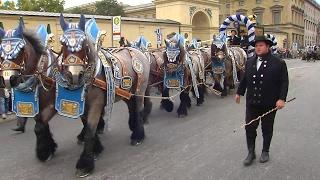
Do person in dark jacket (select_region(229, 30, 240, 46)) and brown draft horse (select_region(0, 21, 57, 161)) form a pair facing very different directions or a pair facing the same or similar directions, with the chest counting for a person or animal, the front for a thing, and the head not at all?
same or similar directions

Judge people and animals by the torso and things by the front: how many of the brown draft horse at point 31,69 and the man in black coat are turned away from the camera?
0

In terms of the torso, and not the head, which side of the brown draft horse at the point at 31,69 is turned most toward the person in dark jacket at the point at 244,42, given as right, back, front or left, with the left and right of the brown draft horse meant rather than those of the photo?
back

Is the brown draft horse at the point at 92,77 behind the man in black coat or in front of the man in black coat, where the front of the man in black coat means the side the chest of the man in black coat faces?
in front

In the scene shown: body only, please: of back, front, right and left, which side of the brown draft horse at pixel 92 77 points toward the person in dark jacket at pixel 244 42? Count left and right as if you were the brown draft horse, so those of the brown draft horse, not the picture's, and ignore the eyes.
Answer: back

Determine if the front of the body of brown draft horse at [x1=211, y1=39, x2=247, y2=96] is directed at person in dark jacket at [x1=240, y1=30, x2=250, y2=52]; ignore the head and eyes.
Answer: no

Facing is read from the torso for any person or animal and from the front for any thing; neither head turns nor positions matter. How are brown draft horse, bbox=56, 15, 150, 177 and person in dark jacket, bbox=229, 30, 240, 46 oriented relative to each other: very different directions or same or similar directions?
same or similar directions

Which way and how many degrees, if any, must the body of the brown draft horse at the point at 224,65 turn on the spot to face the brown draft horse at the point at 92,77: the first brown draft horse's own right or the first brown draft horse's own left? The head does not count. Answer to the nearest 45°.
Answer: approximately 45° to the first brown draft horse's own left

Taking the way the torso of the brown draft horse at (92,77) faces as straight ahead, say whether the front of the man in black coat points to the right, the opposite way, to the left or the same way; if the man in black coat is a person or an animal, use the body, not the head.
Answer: the same way

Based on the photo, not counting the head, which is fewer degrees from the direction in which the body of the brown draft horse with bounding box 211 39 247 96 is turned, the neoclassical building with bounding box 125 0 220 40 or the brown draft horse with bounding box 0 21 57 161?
the brown draft horse

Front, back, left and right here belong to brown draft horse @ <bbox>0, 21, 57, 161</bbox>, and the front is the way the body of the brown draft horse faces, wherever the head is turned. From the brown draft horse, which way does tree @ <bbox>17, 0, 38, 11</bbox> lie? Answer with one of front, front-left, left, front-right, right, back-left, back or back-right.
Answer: back-right

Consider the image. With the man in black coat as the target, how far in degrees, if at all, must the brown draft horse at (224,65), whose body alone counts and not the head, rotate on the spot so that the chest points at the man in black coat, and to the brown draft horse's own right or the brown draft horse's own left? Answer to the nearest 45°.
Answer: approximately 45° to the brown draft horse's own left

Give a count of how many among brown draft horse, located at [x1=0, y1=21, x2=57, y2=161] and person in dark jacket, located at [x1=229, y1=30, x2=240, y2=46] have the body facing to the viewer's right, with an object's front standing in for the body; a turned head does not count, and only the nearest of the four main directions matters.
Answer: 0

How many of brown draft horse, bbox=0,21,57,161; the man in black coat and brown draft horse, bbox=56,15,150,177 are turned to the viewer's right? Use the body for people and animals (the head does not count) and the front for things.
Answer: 0

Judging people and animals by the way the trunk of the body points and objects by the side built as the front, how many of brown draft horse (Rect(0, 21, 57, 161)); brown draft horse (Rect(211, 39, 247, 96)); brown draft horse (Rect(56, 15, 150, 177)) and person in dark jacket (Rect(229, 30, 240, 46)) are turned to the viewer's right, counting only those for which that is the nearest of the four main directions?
0

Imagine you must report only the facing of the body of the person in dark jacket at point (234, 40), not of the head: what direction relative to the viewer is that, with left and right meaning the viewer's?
facing the viewer and to the left of the viewer

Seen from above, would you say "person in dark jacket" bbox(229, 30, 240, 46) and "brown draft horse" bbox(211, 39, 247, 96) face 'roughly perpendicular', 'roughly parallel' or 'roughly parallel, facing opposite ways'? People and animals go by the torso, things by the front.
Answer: roughly parallel
